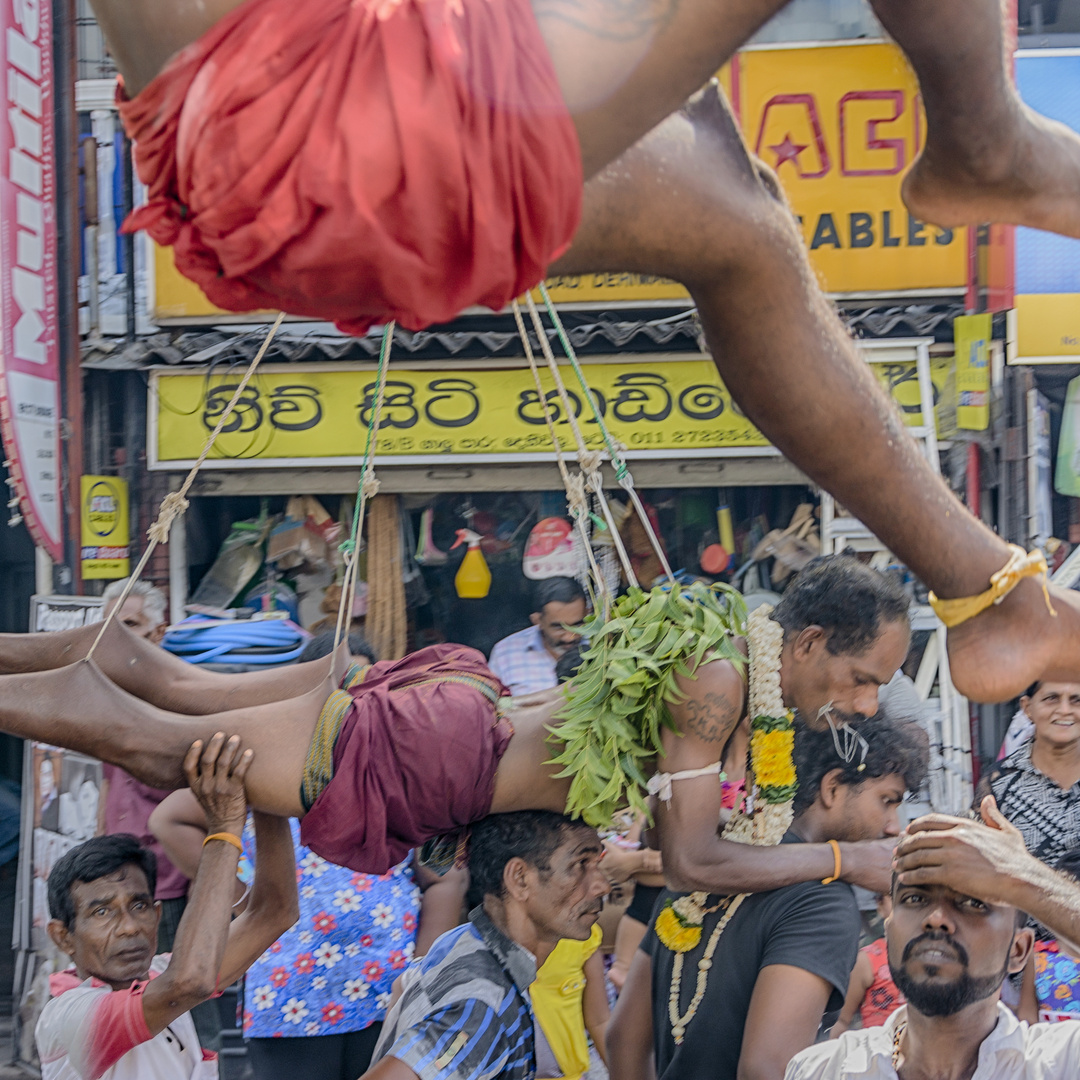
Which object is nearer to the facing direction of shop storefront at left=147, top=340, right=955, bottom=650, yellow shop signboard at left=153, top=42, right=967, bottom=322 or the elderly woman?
the elderly woman

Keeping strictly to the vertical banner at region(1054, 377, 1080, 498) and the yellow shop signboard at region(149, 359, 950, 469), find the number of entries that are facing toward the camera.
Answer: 2

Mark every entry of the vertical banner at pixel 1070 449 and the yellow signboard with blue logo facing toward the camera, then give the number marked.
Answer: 2

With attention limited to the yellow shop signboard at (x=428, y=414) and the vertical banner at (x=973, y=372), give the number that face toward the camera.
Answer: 2

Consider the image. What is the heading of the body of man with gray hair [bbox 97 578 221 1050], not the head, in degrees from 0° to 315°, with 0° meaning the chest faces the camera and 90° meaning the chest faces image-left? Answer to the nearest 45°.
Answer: approximately 315°

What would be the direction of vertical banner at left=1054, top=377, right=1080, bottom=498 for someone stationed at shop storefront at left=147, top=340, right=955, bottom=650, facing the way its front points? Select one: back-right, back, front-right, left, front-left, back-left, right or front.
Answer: left

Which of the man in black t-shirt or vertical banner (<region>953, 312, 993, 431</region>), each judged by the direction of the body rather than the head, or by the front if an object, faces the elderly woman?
the vertical banner
